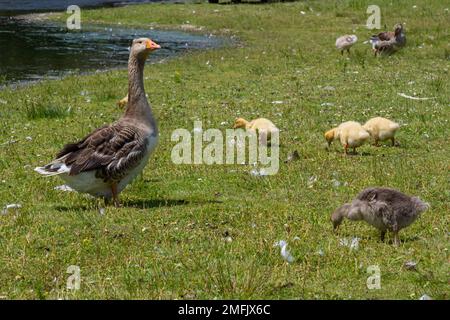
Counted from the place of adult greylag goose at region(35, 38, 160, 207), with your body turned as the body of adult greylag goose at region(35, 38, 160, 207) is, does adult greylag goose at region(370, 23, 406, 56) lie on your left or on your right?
on your left

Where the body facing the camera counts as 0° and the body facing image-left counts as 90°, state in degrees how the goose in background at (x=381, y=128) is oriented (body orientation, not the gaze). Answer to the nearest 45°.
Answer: approximately 90°

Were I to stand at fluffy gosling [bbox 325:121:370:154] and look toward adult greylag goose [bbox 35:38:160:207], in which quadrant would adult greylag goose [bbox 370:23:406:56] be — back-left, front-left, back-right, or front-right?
back-right

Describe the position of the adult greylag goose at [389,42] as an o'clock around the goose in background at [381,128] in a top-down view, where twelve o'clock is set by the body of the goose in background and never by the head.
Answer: The adult greylag goose is roughly at 3 o'clock from the goose in background.

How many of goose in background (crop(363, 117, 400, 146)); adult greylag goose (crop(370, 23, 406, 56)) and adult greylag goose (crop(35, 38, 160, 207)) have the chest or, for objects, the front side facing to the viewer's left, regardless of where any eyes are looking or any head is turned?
1

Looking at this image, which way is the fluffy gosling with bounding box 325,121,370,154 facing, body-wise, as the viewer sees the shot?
to the viewer's left

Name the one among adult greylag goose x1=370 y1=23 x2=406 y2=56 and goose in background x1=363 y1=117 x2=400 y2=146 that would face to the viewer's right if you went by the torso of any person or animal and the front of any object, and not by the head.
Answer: the adult greylag goose

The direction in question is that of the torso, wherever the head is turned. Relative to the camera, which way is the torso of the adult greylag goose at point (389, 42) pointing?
to the viewer's right

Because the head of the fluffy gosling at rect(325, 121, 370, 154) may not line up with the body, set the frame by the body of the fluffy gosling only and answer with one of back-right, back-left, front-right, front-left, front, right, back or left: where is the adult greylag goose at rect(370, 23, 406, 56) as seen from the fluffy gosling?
right

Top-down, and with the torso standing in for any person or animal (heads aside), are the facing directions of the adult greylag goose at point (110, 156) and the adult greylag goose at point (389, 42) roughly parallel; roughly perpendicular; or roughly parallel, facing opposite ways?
roughly parallel

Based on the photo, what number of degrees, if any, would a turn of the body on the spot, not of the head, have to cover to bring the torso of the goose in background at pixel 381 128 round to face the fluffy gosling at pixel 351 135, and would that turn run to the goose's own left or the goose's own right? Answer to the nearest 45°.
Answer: approximately 45° to the goose's own left

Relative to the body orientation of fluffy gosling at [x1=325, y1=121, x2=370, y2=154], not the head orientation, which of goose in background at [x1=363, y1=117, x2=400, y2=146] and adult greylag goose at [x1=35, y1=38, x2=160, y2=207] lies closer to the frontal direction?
the adult greylag goose

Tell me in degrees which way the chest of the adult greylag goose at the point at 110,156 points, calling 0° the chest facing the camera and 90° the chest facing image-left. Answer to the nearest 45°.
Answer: approximately 270°

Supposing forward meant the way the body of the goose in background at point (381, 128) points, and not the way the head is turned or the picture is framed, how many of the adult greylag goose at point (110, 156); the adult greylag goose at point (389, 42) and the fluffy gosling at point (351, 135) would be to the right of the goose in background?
1

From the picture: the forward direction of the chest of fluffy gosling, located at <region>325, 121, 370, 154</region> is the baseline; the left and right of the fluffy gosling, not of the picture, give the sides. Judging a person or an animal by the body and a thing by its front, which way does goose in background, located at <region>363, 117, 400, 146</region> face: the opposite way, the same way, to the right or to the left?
the same way
